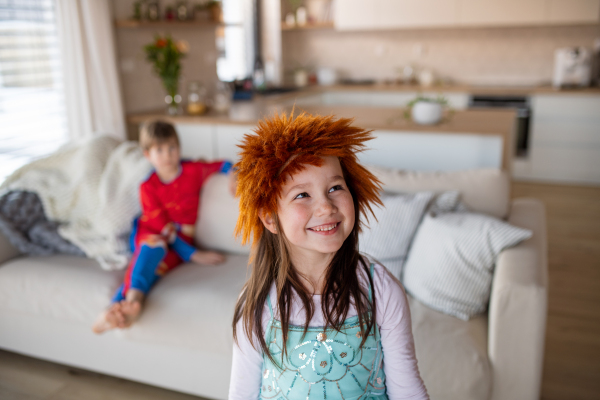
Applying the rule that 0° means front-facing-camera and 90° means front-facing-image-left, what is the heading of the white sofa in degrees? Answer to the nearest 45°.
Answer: approximately 0°

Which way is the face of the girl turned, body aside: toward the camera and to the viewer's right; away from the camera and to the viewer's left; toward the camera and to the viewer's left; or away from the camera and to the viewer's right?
toward the camera and to the viewer's right

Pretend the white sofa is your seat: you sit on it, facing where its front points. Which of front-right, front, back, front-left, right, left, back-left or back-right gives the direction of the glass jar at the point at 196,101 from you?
back

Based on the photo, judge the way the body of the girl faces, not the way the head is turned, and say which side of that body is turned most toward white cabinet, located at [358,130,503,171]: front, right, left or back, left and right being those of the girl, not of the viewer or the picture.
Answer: back

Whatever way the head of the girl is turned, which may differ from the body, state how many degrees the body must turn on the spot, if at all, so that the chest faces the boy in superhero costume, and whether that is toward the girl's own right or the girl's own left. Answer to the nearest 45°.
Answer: approximately 135° to the girl's own right

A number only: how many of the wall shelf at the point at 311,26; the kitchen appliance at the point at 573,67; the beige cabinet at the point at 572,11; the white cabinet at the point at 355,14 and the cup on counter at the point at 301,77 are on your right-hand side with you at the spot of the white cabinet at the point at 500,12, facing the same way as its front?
3

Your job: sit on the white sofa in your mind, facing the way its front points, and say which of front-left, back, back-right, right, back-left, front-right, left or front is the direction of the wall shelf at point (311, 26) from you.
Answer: back

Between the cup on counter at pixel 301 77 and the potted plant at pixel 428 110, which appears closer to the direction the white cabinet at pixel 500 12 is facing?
the potted plant

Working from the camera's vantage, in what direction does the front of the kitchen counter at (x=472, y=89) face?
facing the viewer

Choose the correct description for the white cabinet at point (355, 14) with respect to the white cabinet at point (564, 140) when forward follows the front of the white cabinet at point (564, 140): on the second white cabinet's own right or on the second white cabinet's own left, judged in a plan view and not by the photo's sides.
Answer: on the second white cabinet's own right

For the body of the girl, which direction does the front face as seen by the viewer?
toward the camera

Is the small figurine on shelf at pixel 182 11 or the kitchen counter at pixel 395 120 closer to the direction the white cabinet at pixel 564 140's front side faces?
the kitchen counter

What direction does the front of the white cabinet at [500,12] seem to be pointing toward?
toward the camera

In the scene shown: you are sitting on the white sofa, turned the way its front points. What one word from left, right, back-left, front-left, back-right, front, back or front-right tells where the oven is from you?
back-left

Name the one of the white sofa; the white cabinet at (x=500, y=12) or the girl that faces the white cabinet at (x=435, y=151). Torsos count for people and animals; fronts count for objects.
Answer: the white cabinet at (x=500, y=12)

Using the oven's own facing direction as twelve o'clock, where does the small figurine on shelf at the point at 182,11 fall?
The small figurine on shelf is roughly at 2 o'clock from the oven.
